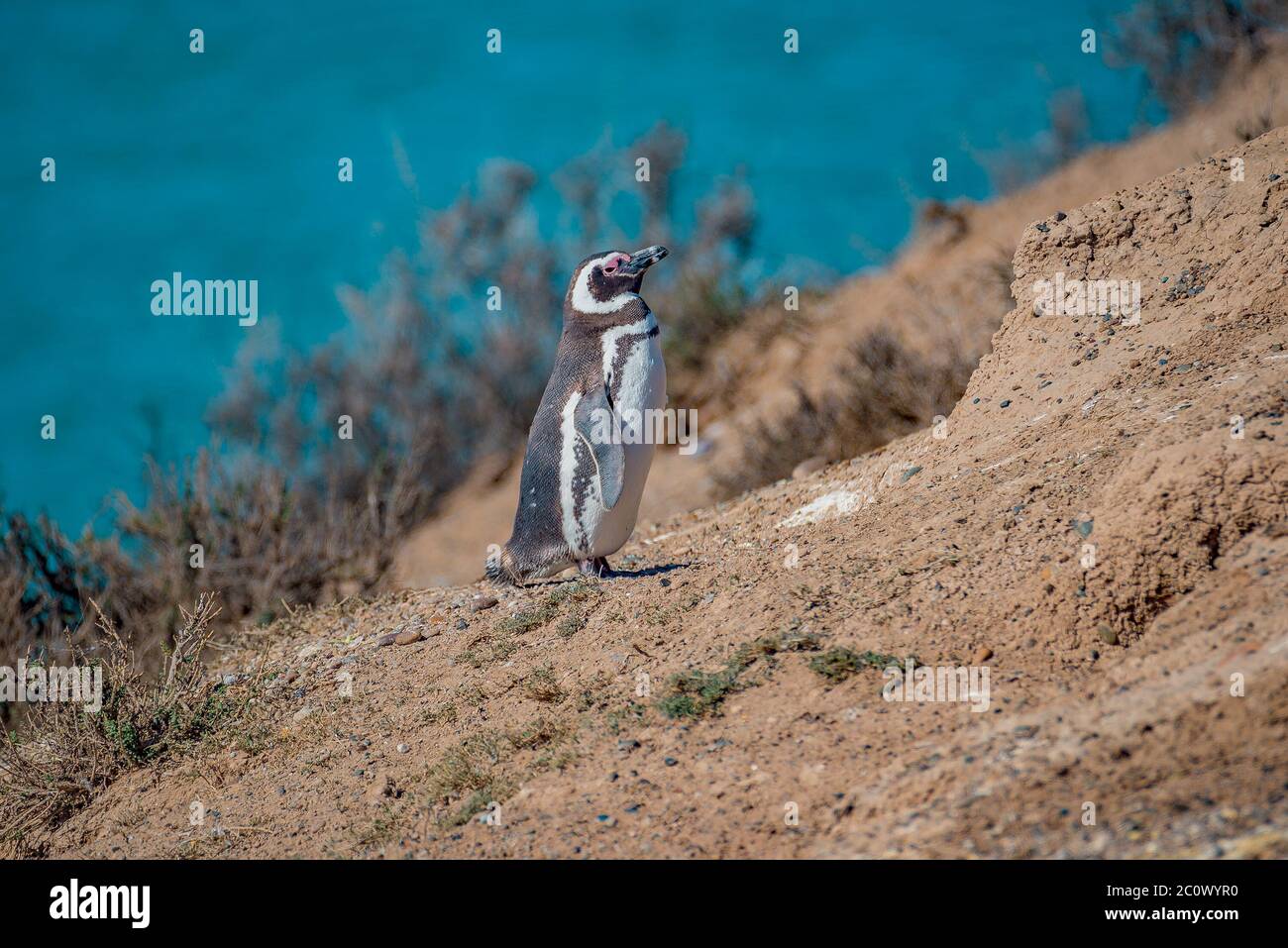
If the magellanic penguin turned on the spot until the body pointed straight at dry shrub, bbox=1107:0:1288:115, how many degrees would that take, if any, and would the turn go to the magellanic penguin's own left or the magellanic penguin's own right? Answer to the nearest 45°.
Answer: approximately 45° to the magellanic penguin's own left

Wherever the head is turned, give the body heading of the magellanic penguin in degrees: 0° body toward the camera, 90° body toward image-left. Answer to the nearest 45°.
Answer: approximately 270°

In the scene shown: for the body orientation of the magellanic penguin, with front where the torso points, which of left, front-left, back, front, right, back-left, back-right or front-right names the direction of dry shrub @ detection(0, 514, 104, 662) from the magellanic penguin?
back-left
